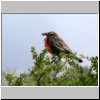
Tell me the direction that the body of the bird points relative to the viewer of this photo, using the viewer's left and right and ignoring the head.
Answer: facing to the left of the viewer
